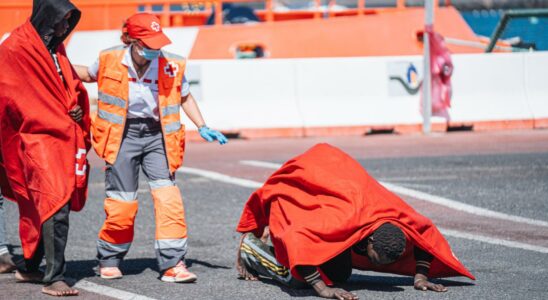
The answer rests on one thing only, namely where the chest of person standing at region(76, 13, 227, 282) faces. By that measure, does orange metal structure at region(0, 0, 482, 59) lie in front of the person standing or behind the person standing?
behind

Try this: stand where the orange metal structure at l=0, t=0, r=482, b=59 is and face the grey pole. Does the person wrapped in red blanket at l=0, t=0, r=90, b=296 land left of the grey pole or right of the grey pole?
right

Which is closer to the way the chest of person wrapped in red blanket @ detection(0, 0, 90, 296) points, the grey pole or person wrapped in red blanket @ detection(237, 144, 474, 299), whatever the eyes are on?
the person wrapped in red blanket

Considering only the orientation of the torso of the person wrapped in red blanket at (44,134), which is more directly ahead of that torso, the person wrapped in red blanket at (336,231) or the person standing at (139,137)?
the person wrapped in red blanket

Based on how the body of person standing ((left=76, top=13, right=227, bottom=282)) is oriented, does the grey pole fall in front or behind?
behind

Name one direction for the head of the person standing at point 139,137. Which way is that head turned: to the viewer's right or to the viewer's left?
to the viewer's right

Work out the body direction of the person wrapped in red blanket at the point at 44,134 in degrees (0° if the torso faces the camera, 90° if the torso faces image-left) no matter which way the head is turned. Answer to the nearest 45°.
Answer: approximately 315°

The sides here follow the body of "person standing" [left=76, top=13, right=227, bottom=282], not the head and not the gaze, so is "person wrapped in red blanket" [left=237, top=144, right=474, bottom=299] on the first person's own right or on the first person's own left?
on the first person's own left
